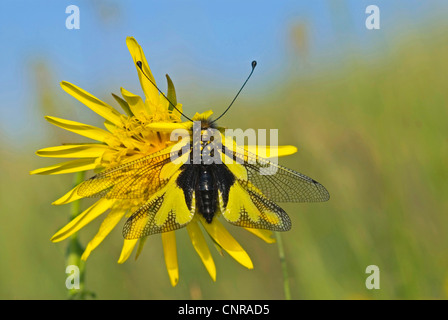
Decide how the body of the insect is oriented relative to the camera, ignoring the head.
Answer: away from the camera
